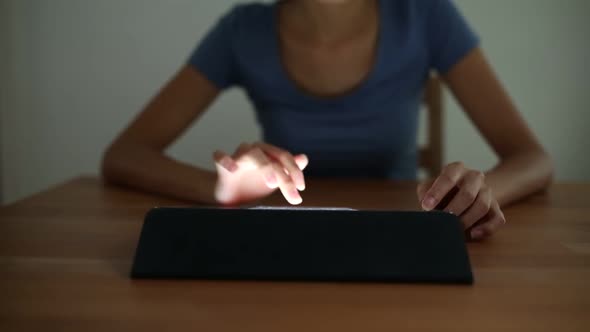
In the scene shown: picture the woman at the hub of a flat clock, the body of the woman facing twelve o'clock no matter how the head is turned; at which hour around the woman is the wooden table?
The wooden table is roughly at 12 o'clock from the woman.

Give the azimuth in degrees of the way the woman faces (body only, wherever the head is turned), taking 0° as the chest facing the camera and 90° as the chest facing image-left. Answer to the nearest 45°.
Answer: approximately 0°

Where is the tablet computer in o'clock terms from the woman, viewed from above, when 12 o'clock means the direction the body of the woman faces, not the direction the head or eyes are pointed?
The tablet computer is roughly at 12 o'clock from the woman.
